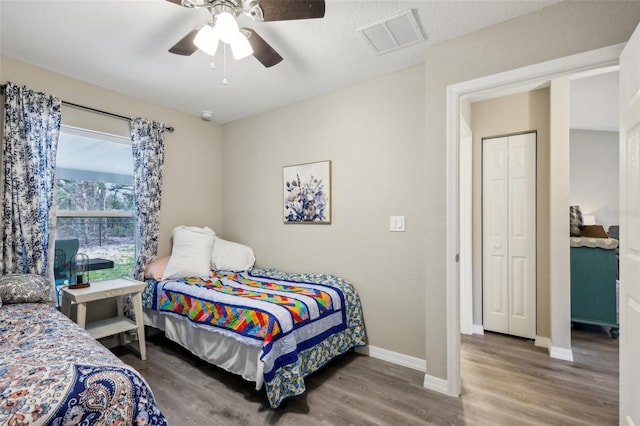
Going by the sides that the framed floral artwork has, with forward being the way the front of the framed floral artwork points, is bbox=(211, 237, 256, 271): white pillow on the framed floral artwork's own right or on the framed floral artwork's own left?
on the framed floral artwork's own right

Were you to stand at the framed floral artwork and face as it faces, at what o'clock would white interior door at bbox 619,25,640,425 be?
The white interior door is roughly at 9 o'clock from the framed floral artwork.

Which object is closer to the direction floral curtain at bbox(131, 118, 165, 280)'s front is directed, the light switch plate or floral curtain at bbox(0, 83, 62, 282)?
the light switch plate

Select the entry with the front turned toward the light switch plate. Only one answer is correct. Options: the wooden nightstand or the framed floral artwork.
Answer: the wooden nightstand

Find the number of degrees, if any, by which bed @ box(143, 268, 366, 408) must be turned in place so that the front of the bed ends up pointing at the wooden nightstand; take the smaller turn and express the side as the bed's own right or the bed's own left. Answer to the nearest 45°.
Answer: approximately 180°

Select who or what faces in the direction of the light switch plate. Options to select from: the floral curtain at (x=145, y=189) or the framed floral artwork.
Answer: the floral curtain

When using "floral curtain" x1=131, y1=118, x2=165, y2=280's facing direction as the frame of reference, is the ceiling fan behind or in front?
in front

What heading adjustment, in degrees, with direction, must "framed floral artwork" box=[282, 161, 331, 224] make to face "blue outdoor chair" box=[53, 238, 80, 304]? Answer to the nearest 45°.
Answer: approximately 45° to its right

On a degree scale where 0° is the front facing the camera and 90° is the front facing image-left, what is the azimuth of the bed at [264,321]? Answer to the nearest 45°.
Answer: approximately 315°

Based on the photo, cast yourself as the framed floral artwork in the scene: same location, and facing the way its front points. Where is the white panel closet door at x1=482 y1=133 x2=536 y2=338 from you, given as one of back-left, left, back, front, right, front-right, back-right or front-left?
back-left

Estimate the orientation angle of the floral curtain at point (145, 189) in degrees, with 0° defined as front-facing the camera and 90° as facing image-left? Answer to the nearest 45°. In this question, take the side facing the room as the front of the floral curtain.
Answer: approximately 315°

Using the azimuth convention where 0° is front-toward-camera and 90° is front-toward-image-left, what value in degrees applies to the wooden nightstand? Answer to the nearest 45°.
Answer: approximately 315°

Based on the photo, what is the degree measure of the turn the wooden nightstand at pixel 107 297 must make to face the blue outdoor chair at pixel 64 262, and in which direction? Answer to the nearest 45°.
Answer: approximately 180°
